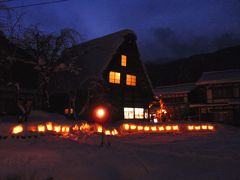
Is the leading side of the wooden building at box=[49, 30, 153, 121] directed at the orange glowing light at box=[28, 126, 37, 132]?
no

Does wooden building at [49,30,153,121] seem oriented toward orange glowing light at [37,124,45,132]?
no

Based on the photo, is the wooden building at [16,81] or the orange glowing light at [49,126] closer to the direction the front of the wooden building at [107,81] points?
the orange glowing light

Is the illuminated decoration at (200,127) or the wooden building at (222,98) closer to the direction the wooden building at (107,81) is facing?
the illuminated decoration

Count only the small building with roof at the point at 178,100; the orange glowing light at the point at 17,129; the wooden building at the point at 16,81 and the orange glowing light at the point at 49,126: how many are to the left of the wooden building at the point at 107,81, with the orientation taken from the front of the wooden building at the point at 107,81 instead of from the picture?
1

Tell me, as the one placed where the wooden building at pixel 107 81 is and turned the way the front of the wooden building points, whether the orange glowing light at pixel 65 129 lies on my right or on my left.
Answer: on my right

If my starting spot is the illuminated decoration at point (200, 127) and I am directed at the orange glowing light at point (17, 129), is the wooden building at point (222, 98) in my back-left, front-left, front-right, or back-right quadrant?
back-right

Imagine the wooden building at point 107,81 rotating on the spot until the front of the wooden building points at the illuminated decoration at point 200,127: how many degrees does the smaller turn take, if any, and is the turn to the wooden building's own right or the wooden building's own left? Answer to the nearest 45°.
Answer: approximately 45° to the wooden building's own left

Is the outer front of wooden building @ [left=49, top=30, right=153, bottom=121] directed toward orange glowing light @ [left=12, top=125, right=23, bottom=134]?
no

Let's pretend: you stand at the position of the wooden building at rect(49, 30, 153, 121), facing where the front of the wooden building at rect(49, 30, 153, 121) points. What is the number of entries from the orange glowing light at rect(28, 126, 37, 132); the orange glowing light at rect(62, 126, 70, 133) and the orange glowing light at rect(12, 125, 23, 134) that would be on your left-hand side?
0

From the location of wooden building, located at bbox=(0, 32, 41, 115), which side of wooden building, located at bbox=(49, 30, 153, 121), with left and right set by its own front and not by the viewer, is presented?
right

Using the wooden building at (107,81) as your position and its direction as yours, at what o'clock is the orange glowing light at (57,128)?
The orange glowing light is roughly at 2 o'clock from the wooden building.

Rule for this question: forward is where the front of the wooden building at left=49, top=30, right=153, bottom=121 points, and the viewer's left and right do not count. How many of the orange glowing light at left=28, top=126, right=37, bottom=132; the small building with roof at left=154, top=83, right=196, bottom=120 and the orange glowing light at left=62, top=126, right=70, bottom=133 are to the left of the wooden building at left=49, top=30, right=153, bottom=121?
1

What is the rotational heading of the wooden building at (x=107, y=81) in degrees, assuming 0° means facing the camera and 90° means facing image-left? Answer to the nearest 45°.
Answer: approximately 315°

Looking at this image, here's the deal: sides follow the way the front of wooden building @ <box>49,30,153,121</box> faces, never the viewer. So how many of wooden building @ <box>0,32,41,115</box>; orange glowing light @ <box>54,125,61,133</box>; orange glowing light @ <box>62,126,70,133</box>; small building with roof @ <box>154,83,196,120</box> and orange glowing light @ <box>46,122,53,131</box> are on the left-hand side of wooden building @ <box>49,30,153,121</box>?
1

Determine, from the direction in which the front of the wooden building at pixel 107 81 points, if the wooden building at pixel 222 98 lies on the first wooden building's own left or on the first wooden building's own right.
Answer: on the first wooden building's own left
